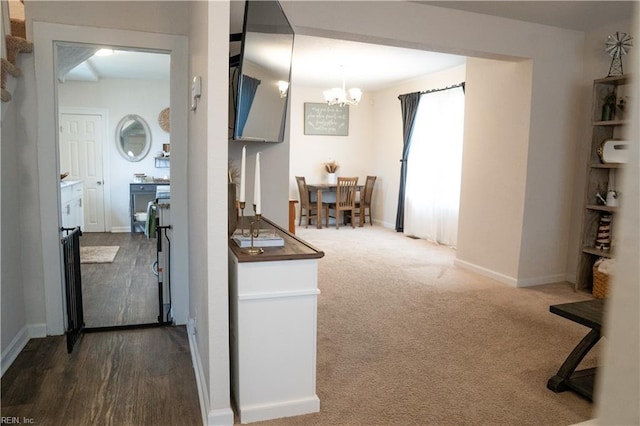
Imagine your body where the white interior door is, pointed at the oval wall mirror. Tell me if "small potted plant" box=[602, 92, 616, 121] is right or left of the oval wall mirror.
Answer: right

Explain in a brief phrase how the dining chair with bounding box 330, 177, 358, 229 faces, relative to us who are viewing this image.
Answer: facing away from the viewer and to the left of the viewer

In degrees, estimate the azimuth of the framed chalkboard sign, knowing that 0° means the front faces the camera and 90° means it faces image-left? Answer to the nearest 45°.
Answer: approximately 0°

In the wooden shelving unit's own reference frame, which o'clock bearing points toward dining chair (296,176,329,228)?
The dining chair is roughly at 2 o'clock from the wooden shelving unit.

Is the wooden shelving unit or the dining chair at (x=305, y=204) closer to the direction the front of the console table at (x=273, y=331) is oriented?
the wooden shelving unit

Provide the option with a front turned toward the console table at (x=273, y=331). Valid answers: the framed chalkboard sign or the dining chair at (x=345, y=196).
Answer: the framed chalkboard sign

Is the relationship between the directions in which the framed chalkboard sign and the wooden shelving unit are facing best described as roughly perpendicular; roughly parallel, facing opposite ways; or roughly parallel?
roughly perpendicular

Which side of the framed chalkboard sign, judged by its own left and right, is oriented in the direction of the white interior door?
right

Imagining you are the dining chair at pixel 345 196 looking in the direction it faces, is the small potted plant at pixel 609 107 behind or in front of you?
behind
